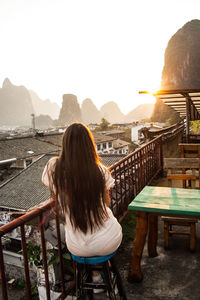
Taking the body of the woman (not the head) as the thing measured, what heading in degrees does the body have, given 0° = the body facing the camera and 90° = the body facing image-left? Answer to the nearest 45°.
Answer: approximately 180°

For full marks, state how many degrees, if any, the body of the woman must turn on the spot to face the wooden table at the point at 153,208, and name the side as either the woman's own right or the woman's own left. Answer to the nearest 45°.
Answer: approximately 45° to the woman's own right

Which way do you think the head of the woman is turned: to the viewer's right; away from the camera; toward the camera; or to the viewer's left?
away from the camera
